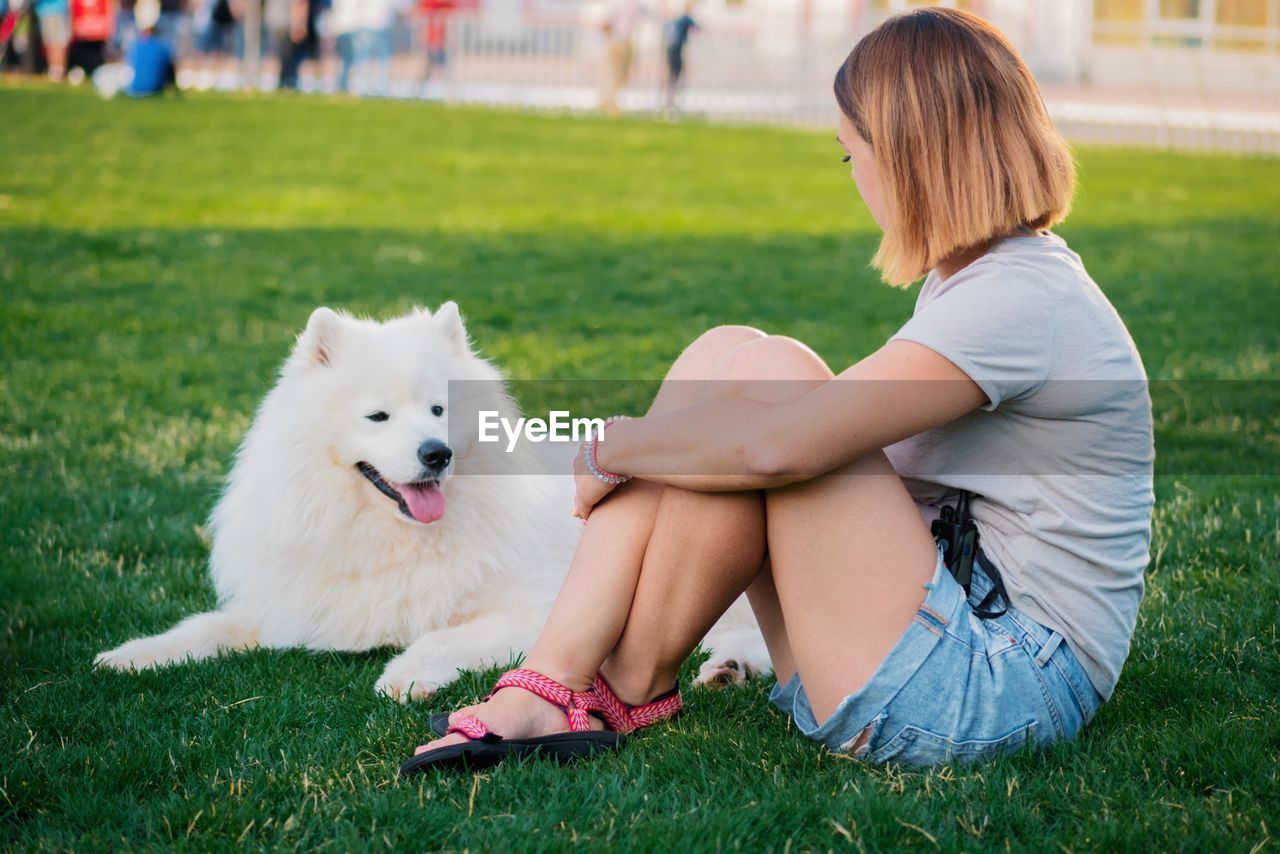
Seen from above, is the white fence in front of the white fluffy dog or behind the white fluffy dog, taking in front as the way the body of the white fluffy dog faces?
behind

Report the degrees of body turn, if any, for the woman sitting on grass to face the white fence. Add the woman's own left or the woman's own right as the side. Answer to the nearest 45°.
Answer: approximately 90° to the woman's own right

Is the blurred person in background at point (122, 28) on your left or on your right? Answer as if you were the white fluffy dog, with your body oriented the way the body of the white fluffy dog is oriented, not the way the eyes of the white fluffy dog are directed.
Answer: on your right

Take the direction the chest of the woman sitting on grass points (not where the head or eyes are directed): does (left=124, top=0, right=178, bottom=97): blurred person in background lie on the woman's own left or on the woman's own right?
on the woman's own right

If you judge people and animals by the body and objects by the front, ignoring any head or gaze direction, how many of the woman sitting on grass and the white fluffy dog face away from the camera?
0

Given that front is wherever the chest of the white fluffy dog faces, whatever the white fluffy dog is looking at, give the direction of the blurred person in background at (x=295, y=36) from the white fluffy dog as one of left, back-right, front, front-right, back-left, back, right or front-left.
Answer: back-right

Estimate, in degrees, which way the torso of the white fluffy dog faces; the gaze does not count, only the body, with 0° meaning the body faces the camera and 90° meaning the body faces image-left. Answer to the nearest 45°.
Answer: approximately 45°

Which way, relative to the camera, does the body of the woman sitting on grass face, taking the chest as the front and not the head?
to the viewer's left

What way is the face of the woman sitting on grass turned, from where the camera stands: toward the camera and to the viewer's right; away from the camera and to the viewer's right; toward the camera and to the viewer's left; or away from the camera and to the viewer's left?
away from the camera and to the viewer's left

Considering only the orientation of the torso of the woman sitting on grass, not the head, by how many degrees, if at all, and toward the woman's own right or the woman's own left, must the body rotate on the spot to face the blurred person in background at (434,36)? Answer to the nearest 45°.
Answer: approximately 90° to the woman's own right
